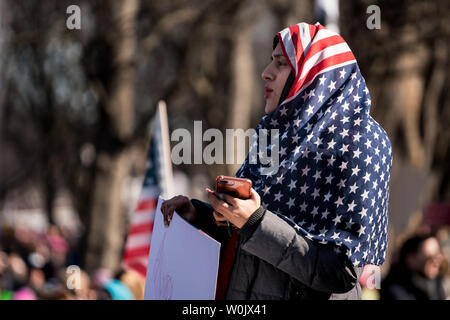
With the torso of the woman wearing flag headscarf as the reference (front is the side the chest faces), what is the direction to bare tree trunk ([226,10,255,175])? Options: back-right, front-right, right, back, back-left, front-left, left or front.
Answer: right

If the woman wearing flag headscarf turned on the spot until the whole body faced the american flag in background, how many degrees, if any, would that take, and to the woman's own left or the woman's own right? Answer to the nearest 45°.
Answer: approximately 90° to the woman's own right

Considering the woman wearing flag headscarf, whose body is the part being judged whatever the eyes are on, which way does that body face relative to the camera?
to the viewer's left

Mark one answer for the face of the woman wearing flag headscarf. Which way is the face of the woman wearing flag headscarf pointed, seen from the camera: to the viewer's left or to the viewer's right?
to the viewer's left

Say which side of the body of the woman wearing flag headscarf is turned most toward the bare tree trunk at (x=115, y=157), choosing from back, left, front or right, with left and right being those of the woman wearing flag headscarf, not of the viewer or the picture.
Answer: right
